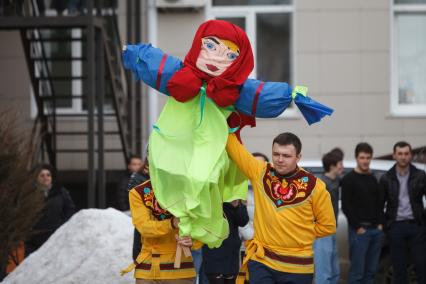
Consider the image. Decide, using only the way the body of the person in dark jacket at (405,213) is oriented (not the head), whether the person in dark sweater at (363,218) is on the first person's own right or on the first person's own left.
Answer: on the first person's own right

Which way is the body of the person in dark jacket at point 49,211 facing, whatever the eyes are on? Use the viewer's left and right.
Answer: facing the viewer and to the left of the viewer

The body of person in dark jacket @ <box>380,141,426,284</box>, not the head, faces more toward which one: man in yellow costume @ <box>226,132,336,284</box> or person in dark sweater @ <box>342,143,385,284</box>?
the man in yellow costume

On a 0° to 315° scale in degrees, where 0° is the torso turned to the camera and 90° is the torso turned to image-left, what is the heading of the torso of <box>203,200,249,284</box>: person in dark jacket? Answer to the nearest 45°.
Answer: approximately 0°

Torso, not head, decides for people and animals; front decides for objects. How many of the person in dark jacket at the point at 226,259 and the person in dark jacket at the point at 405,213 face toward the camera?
2

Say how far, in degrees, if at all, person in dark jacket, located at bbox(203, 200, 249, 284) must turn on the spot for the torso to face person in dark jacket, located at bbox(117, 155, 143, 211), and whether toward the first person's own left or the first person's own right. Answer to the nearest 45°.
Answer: approximately 180°

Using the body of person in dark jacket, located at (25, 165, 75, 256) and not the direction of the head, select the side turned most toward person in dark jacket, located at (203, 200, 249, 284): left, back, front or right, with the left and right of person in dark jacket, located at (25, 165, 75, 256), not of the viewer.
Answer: left

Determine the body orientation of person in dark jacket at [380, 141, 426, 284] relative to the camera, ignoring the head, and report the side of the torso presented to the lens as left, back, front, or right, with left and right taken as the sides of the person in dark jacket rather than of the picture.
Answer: front

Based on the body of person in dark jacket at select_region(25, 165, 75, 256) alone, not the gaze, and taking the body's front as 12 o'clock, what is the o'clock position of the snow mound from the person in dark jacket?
The snow mound is roughly at 10 o'clock from the person in dark jacket.
